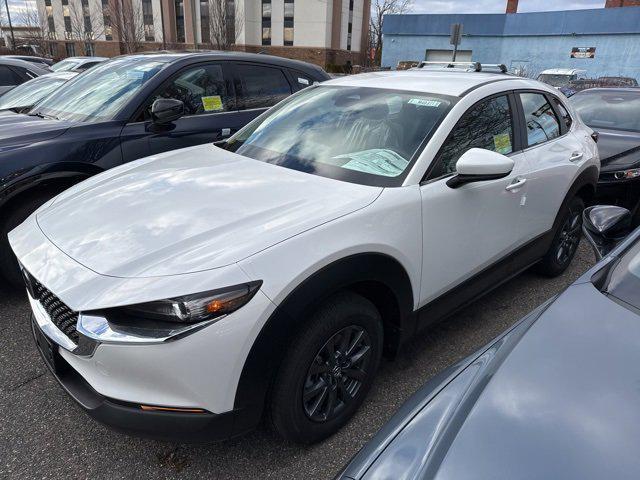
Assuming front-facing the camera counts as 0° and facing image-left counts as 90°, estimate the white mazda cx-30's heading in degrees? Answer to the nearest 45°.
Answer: approximately 45°

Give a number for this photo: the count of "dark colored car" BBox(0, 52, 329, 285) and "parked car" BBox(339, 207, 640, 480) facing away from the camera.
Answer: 0

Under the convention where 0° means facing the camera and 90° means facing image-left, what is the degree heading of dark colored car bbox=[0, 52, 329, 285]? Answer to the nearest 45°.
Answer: approximately 45°

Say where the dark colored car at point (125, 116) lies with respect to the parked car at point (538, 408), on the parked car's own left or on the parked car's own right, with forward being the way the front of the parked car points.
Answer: on the parked car's own right

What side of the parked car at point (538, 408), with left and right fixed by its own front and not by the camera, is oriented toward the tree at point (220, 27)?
right

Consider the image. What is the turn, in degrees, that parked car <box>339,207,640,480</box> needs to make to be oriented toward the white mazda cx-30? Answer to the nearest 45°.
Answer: approximately 90° to its right

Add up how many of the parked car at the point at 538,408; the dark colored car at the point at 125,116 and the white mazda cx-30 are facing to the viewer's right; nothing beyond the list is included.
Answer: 0

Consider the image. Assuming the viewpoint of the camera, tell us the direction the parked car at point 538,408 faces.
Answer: facing the viewer and to the left of the viewer

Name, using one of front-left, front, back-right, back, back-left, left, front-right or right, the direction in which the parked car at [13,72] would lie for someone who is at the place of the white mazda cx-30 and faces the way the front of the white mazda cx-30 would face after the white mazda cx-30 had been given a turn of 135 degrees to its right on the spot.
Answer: front-left

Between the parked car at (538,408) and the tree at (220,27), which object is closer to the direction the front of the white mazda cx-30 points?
the parked car

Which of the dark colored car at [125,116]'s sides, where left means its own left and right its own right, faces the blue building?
back

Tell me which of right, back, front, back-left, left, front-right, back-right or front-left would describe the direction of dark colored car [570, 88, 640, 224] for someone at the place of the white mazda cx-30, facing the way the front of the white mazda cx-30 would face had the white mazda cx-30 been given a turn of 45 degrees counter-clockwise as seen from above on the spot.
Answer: back-left

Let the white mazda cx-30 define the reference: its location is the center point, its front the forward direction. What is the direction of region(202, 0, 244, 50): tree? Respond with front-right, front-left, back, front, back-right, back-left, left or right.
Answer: back-right

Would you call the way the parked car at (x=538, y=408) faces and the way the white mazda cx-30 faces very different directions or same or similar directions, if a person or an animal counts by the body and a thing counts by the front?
same or similar directions

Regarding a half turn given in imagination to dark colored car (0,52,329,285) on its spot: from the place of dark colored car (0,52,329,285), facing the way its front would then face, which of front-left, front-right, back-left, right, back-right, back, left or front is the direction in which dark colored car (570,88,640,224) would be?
front-right

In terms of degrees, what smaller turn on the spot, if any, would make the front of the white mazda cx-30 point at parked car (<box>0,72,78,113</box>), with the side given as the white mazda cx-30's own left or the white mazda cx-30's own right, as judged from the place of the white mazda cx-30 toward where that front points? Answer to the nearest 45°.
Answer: approximately 90° to the white mazda cx-30's own right
